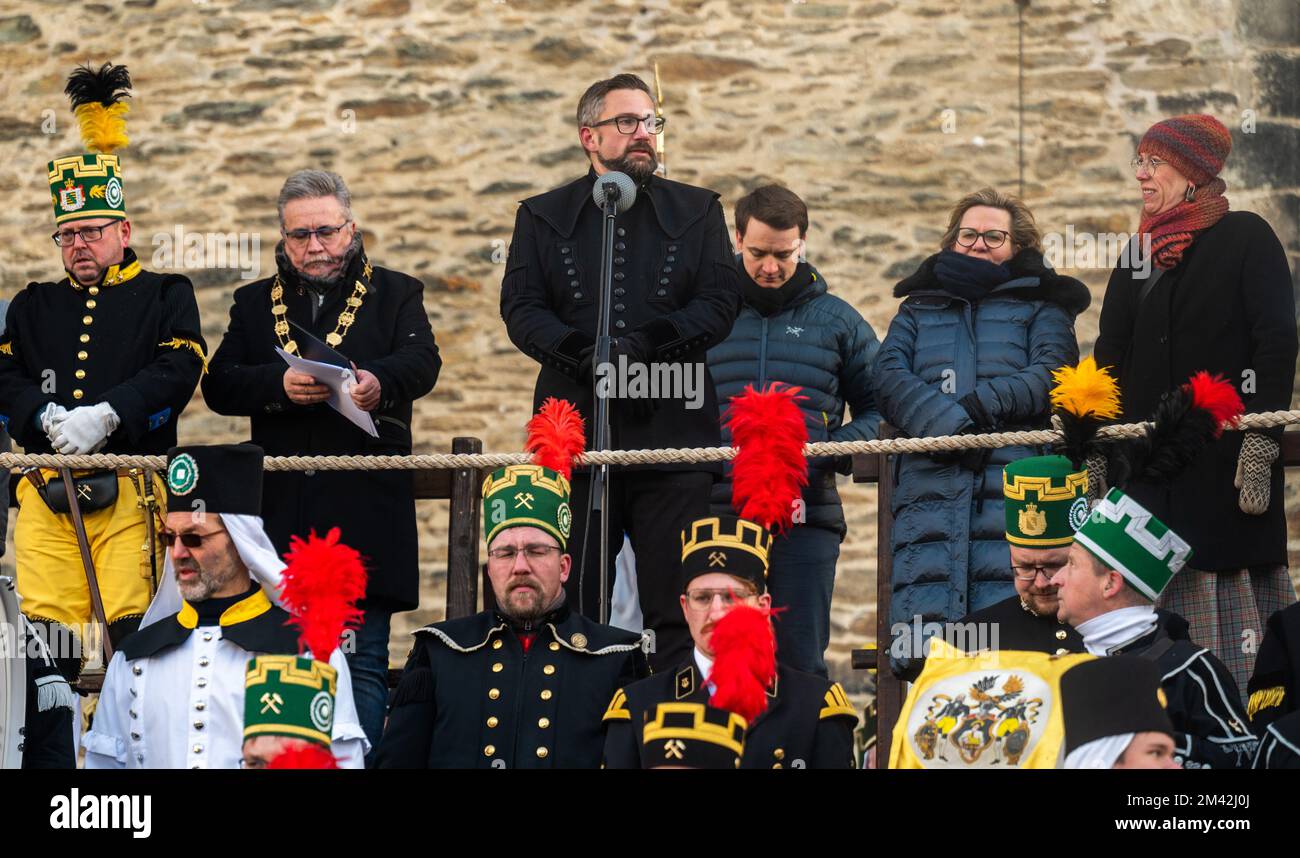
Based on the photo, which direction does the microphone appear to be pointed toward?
away from the camera

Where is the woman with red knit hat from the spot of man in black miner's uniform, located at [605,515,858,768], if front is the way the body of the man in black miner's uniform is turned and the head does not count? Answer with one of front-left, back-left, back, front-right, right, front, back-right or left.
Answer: back-left

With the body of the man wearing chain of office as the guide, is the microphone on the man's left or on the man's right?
on the man's left

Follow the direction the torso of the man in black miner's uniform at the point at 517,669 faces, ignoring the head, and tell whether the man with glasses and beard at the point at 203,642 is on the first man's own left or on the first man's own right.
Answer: on the first man's own right
